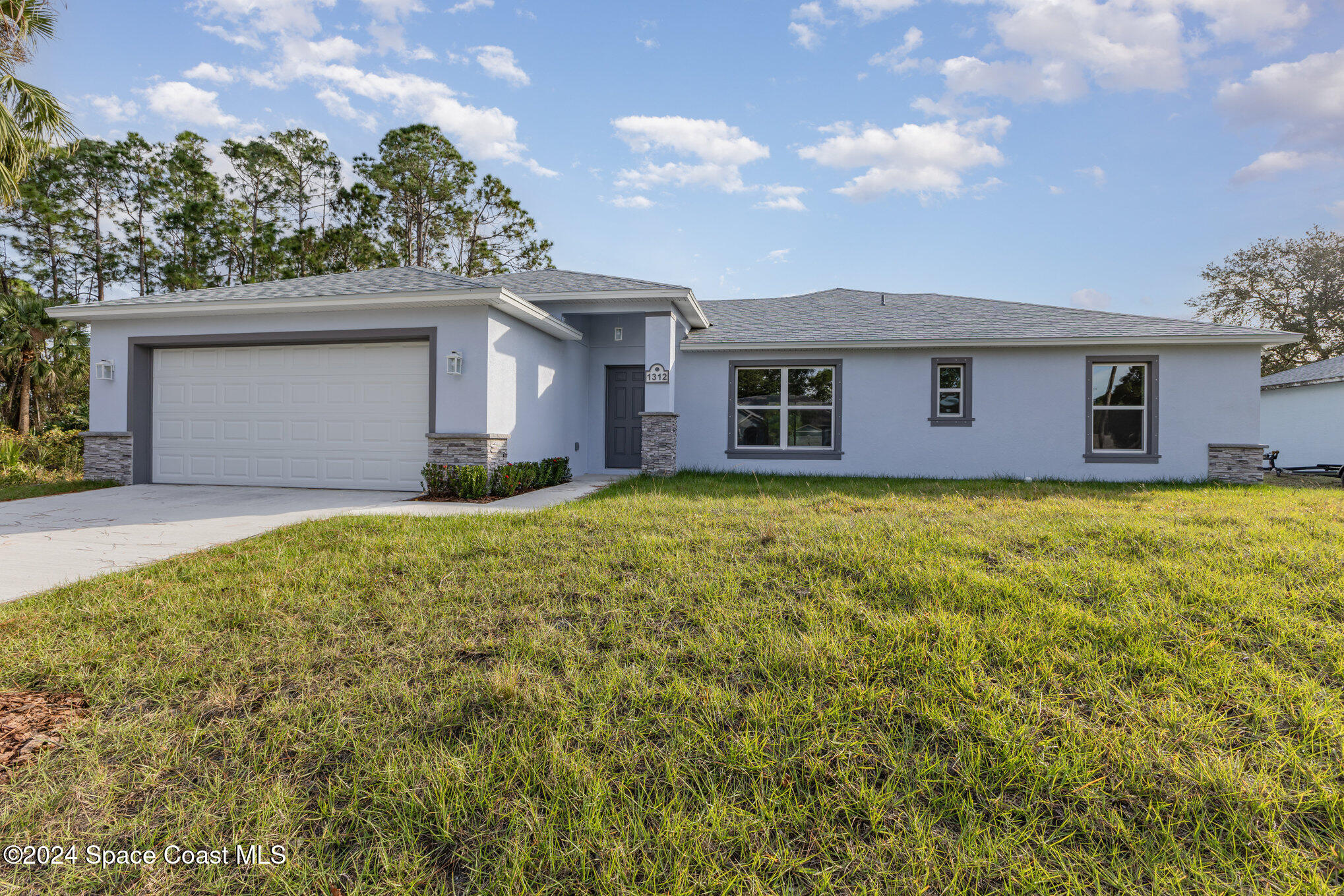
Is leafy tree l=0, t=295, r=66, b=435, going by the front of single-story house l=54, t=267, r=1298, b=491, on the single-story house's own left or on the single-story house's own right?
on the single-story house's own right

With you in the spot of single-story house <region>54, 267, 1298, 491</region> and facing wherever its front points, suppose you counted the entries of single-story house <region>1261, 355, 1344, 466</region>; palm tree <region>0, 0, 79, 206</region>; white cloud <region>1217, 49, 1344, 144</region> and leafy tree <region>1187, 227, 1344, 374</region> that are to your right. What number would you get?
1

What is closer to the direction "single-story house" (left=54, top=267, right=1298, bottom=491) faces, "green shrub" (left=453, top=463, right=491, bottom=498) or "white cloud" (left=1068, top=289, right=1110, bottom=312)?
the green shrub

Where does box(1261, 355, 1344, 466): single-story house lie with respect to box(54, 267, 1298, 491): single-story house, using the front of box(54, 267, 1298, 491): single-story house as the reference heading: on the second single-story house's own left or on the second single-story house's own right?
on the second single-story house's own left

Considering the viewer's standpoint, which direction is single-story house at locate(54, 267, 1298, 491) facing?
facing the viewer

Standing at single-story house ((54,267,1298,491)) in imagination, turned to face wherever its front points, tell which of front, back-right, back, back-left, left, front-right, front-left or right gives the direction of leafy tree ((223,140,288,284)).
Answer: back-right

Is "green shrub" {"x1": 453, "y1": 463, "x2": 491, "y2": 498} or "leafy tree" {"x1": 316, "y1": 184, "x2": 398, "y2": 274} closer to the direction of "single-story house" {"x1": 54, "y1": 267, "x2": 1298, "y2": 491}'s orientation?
the green shrub
